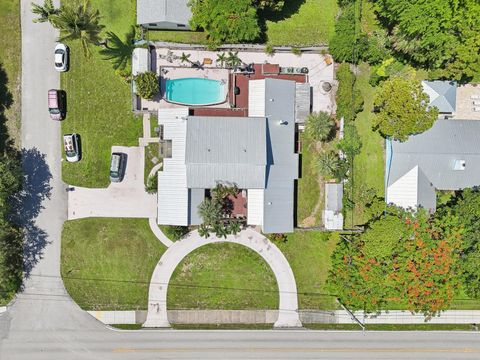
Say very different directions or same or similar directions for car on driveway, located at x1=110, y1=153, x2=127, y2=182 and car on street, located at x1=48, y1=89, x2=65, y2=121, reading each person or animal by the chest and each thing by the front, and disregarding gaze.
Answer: same or similar directions
